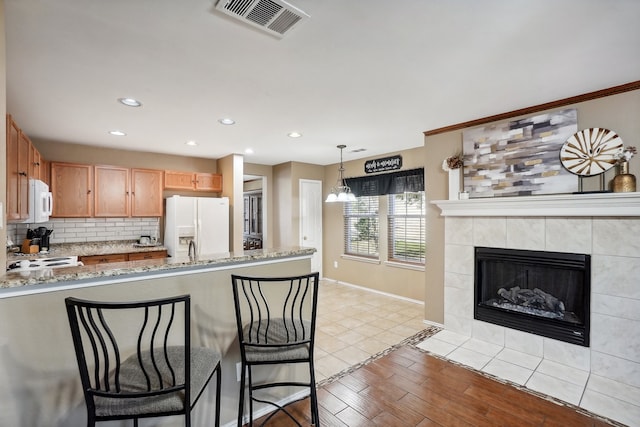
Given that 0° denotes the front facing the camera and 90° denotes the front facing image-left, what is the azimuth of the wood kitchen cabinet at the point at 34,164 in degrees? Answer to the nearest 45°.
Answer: approximately 270°

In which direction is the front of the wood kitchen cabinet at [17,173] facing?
to the viewer's right

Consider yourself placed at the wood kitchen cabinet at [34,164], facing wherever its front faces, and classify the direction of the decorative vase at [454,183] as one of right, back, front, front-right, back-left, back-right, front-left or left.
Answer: front-right

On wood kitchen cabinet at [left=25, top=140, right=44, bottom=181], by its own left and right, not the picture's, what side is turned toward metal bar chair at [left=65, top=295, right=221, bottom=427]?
right

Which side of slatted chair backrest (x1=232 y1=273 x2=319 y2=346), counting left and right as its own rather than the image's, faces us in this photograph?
back

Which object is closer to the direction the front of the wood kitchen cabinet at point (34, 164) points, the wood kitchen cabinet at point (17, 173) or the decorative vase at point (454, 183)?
the decorative vase

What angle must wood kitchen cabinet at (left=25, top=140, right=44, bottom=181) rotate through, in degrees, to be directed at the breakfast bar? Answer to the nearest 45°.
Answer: approximately 90° to its right

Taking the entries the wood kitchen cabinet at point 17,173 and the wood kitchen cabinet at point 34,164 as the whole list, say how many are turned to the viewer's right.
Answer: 2

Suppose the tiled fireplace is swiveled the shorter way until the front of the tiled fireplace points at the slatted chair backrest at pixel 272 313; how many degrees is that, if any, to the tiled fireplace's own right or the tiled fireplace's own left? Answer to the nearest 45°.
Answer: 0° — it already faces it

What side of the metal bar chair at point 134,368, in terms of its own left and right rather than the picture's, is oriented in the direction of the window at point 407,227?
front

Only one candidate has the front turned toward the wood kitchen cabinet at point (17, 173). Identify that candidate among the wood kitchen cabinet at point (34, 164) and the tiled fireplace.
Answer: the tiled fireplace

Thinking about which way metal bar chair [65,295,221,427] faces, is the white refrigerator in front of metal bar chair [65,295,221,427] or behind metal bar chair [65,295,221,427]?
in front

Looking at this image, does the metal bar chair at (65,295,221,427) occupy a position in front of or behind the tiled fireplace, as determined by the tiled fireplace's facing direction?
in front

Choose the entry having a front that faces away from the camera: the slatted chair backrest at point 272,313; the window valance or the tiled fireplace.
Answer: the slatted chair backrest
